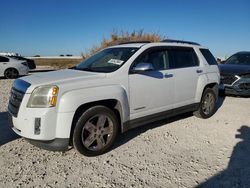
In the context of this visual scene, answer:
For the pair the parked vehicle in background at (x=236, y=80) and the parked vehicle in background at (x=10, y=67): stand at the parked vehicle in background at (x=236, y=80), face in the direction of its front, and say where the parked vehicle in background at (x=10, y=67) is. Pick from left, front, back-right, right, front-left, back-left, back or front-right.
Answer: front-right

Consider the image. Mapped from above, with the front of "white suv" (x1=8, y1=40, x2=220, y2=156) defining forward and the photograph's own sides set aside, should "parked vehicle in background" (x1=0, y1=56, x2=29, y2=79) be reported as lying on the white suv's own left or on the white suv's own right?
on the white suv's own right

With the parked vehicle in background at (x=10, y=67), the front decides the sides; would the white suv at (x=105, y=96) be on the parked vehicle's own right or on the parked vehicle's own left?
on the parked vehicle's own left

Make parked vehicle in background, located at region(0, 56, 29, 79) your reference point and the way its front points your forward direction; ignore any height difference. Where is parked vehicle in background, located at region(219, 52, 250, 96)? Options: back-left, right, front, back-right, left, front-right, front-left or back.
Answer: back-left

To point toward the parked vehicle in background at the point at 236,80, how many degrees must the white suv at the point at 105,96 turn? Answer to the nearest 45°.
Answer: approximately 180°

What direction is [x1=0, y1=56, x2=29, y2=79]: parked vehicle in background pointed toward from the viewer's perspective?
to the viewer's left

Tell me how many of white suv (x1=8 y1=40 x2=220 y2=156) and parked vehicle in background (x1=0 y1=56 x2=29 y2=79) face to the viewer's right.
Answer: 0
